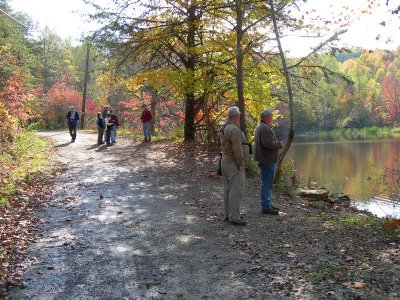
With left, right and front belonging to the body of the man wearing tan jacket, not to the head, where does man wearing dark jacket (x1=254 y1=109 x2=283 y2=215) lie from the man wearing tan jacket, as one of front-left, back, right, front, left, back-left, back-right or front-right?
front-left

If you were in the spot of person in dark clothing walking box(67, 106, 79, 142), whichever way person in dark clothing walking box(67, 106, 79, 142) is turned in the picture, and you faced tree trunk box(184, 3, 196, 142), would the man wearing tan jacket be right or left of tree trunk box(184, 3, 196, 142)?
right

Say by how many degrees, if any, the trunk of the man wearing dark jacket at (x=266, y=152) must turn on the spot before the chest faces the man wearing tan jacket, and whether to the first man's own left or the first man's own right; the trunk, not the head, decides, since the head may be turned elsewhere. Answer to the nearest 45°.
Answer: approximately 135° to the first man's own right

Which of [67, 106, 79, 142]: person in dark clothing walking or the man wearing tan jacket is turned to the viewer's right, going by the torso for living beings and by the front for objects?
the man wearing tan jacket

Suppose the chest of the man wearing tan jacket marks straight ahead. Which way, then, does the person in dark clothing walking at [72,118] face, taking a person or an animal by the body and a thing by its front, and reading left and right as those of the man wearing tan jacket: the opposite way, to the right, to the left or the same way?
to the right

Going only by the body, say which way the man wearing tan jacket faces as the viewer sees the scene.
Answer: to the viewer's right

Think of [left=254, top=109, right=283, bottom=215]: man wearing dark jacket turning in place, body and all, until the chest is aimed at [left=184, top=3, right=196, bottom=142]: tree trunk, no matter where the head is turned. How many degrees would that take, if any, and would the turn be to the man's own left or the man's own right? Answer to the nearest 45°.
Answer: approximately 90° to the man's own left

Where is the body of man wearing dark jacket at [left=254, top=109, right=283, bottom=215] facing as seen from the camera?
to the viewer's right

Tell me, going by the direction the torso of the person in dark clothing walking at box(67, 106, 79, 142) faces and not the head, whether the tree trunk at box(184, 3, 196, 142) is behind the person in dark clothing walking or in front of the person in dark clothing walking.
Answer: in front

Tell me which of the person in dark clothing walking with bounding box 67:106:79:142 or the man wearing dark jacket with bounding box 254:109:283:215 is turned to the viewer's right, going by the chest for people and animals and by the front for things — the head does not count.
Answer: the man wearing dark jacket

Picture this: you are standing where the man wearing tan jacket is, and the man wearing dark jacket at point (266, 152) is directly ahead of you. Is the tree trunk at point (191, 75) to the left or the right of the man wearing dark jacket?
left

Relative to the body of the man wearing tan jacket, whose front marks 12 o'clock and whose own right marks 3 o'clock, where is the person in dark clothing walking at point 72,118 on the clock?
The person in dark clothing walking is roughly at 8 o'clock from the man wearing tan jacket.

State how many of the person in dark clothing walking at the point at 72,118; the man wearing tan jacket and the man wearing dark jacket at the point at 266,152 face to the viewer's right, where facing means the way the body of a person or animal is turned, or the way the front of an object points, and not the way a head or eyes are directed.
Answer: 2

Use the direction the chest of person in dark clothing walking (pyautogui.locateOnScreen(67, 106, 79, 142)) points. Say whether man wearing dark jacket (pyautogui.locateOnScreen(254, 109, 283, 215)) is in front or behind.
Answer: in front

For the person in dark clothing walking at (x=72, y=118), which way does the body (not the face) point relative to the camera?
toward the camera
